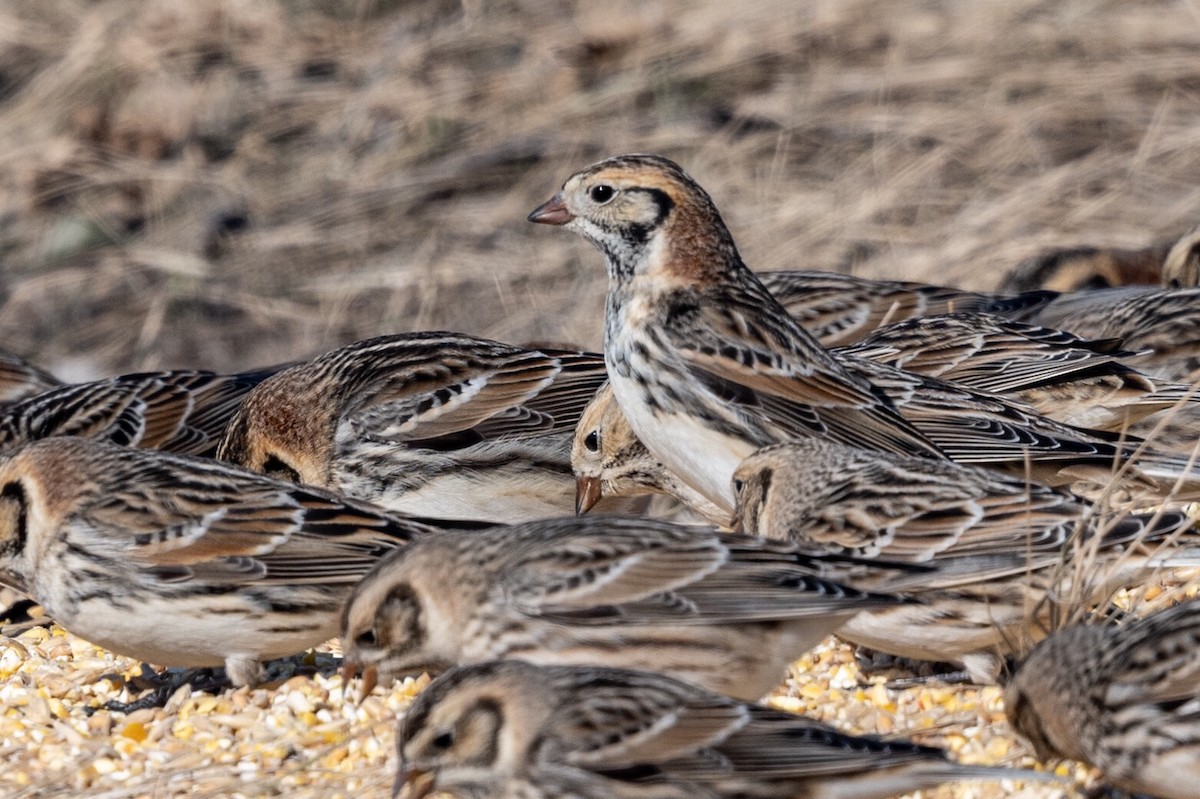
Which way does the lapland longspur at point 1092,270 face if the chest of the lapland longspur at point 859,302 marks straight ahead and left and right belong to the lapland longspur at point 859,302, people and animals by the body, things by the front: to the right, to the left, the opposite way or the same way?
the same way

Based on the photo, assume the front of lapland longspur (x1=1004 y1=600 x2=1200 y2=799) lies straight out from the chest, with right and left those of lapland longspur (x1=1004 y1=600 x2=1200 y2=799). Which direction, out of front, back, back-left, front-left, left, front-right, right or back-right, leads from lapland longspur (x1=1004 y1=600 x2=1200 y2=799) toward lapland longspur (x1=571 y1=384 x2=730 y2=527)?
front-right

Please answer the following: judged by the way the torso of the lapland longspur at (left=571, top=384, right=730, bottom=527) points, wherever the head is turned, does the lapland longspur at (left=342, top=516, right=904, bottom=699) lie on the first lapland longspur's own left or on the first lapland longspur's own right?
on the first lapland longspur's own left

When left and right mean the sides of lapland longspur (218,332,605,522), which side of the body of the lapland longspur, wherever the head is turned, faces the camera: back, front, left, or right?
left

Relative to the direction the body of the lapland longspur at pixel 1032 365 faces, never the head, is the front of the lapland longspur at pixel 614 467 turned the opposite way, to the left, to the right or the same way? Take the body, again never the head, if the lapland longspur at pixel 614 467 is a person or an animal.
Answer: the same way

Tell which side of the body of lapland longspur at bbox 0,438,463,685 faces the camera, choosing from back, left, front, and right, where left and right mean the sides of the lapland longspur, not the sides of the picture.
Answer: left

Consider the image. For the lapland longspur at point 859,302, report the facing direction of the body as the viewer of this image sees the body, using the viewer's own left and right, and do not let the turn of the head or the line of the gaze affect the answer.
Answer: facing to the left of the viewer

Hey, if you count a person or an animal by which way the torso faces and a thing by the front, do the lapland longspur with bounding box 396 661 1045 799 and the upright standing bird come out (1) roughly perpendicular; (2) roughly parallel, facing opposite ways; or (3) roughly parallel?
roughly parallel

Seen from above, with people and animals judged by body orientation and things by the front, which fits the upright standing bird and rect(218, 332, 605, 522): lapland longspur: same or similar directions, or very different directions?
same or similar directions

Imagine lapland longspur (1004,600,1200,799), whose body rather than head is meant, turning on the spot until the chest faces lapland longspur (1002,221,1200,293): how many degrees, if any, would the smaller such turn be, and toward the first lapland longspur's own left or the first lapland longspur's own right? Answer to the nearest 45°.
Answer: approximately 90° to the first lapland longspur's own right

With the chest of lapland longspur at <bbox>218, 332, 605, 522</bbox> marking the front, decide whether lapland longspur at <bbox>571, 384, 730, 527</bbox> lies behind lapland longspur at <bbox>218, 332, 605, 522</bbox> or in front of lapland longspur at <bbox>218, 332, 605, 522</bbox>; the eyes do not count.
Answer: behind

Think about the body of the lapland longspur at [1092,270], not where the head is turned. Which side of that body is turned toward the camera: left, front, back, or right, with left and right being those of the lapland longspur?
left

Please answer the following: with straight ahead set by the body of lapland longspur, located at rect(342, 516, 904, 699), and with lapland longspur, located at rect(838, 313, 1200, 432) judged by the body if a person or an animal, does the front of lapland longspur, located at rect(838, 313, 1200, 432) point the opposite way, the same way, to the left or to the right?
the same way

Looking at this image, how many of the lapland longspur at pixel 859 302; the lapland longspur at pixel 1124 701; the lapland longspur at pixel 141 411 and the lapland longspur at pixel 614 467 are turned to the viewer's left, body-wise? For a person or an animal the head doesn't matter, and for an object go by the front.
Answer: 4

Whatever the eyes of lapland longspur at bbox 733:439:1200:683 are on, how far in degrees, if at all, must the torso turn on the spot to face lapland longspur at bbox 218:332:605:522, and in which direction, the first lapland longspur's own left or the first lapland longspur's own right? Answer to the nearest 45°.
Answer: approximately 45° to the first lapland longspur's own right

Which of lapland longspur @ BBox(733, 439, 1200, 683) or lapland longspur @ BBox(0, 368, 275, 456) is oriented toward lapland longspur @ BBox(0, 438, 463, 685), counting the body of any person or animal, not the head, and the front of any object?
lapland longspur @ BBox(733, 439, 1200, 683)

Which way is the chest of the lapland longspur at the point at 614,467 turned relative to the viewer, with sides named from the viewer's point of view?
facing to the left of the viewer

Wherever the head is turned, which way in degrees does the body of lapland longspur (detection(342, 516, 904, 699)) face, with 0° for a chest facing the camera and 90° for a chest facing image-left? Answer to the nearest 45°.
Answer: approximately 90°

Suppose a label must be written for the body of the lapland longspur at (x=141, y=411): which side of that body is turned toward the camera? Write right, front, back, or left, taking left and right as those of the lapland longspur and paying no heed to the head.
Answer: left

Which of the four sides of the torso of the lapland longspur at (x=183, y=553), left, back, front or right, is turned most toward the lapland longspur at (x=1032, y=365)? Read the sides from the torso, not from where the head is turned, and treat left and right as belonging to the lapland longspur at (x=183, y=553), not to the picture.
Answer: back
